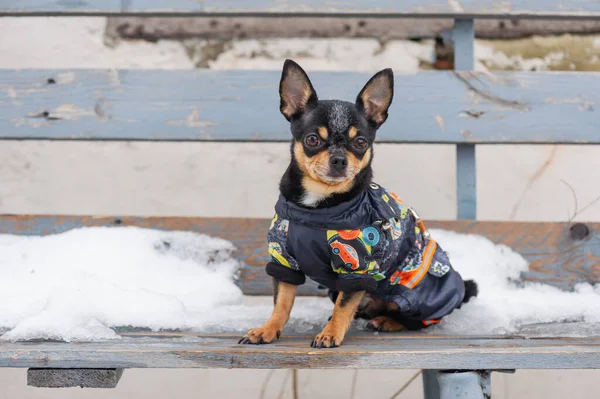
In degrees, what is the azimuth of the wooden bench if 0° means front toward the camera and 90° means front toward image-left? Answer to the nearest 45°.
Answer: approximately 0°
